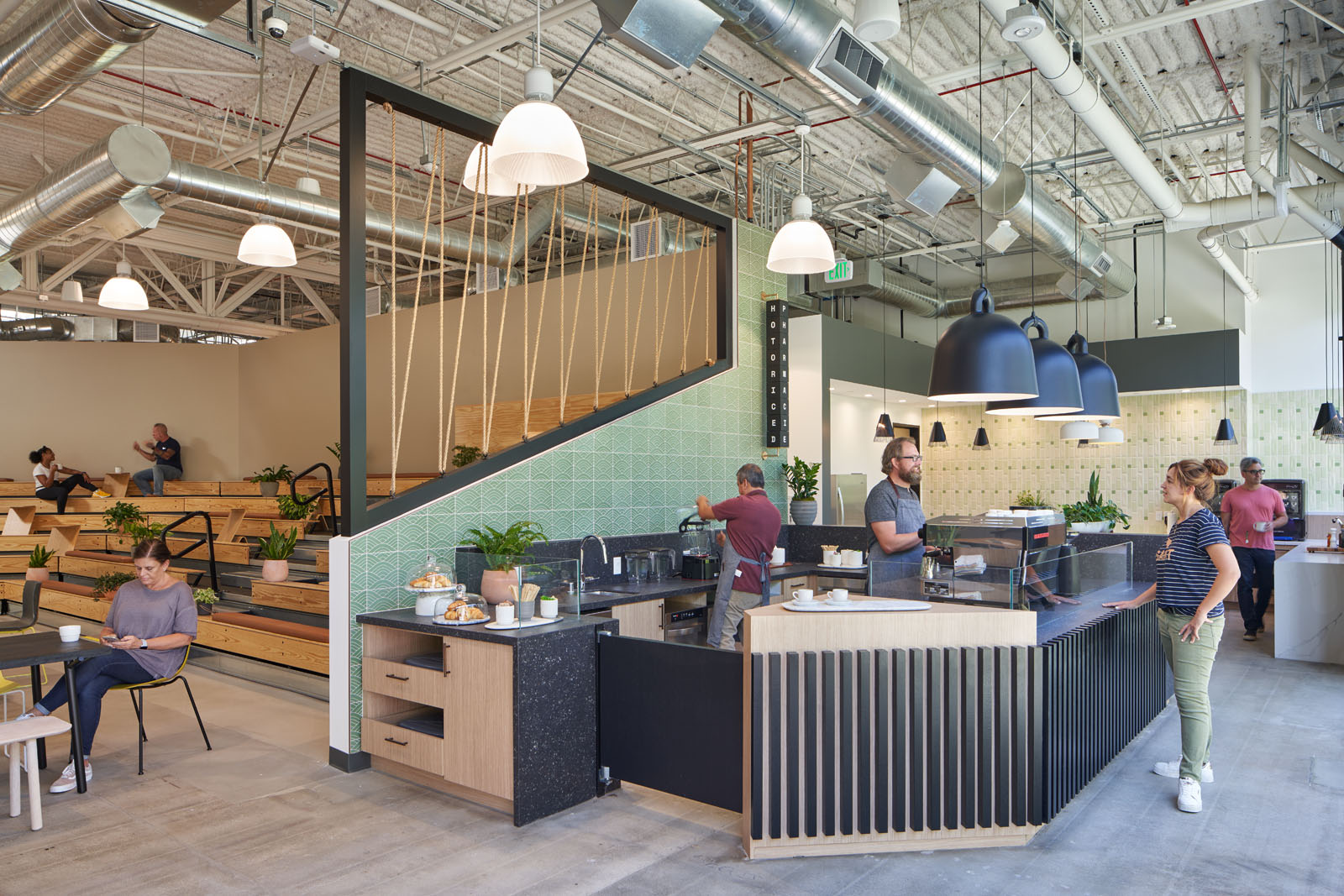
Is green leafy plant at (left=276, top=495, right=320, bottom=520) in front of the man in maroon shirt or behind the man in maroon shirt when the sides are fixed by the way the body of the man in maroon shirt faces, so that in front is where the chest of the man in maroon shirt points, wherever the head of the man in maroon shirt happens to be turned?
in front

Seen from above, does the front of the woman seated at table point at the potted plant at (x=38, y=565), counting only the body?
no

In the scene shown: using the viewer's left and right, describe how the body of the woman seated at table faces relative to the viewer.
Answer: facing the viewer and to the left of the viewer

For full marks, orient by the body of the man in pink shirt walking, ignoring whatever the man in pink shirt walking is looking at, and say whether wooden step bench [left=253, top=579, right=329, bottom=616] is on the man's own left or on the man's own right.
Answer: on the man's own right

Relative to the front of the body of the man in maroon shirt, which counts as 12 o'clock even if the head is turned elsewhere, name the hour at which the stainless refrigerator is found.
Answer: The stainless refrigerator is roughly at 2 o'clock from the man in maroon shirt.

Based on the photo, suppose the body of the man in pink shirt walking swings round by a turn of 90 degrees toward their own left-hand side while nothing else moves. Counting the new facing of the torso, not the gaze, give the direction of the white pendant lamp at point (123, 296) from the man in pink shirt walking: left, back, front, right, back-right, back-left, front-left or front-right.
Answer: back-right

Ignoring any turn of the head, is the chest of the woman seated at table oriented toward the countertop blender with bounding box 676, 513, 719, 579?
no

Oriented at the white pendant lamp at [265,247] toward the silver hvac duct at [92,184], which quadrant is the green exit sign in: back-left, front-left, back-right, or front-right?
back-right

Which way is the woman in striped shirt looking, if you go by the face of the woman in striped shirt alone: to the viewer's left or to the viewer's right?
to the viewer's left

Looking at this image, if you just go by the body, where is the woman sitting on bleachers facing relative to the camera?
to the viewer's right

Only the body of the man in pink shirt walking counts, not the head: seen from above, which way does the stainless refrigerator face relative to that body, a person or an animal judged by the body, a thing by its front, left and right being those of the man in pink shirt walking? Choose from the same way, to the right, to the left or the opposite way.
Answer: the same way

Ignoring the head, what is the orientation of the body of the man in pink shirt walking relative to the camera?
toward the camera

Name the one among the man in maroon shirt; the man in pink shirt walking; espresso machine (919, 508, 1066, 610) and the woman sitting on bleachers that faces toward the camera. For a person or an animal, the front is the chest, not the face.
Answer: the man in pink shirt walking

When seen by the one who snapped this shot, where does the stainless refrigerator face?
facing the viewer

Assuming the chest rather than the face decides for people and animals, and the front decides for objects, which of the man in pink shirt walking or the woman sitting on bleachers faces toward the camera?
the man in pink shirt walking
